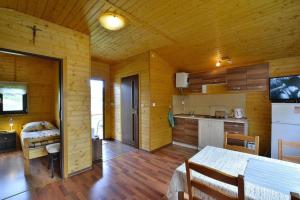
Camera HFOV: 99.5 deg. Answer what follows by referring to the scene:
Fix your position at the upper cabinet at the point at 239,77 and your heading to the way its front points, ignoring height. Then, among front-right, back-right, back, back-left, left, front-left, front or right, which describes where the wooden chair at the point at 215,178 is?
front-left

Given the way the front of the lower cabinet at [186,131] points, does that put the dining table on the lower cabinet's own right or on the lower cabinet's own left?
on the lower cabinet's own left

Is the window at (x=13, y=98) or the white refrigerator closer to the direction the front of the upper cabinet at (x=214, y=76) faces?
the window

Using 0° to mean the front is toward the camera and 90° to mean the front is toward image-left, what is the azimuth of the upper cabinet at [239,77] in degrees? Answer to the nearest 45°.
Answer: approximately 45°

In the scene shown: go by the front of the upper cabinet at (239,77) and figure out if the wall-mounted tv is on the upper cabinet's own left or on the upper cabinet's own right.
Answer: on the upper cabinet's own left

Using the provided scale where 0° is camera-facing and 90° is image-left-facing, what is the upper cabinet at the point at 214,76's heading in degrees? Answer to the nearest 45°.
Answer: approximately 45°
